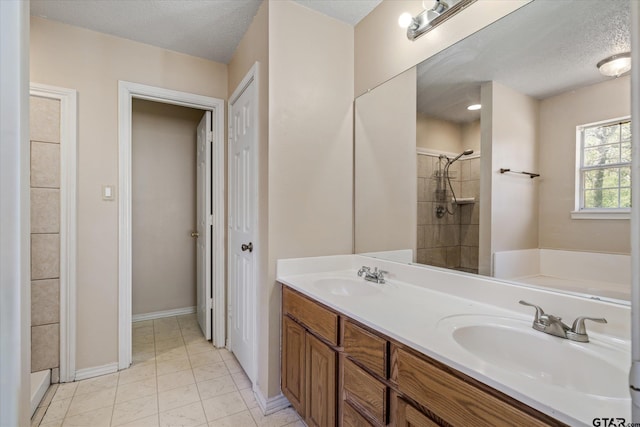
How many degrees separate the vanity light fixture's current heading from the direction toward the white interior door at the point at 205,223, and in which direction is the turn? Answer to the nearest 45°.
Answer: approximately 45° to its right

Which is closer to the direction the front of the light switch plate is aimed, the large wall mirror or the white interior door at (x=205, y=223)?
the large wall mirror

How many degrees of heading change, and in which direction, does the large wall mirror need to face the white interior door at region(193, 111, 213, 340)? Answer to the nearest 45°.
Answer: approximately 45° to its right

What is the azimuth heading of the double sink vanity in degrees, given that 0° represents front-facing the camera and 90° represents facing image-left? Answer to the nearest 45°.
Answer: approximately 45°

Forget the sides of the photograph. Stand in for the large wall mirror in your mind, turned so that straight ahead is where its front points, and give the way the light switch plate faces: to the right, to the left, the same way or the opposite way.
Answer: to the left

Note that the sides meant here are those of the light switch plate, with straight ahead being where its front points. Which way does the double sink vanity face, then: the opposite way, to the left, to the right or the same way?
to the right

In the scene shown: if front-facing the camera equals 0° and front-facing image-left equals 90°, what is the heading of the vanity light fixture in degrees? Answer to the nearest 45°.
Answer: approximately 45°

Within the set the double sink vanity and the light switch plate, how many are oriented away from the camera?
0

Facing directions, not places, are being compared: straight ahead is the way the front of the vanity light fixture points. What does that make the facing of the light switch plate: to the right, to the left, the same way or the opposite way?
to the left

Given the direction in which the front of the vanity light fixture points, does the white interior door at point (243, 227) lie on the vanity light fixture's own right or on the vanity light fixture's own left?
on the vanity light fixture's own right

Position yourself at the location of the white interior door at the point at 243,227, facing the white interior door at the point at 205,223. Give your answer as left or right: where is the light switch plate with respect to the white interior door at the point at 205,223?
left
